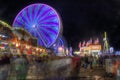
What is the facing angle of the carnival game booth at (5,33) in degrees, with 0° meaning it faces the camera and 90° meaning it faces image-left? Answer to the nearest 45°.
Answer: approximately 315°
